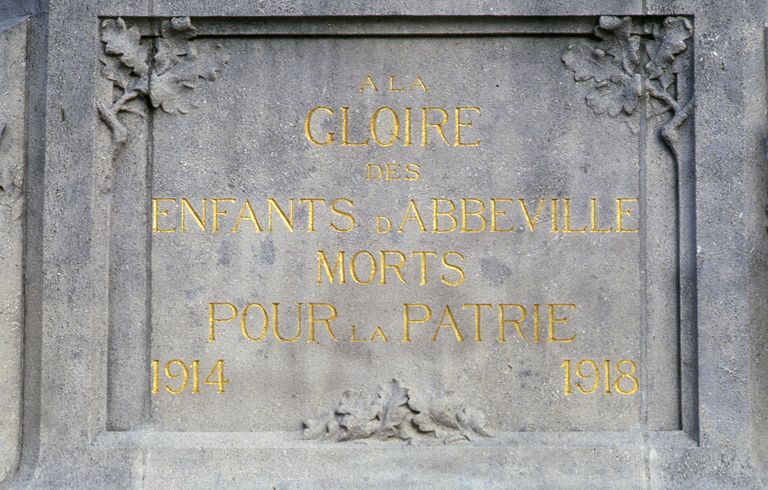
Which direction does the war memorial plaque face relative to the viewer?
toward the camera
